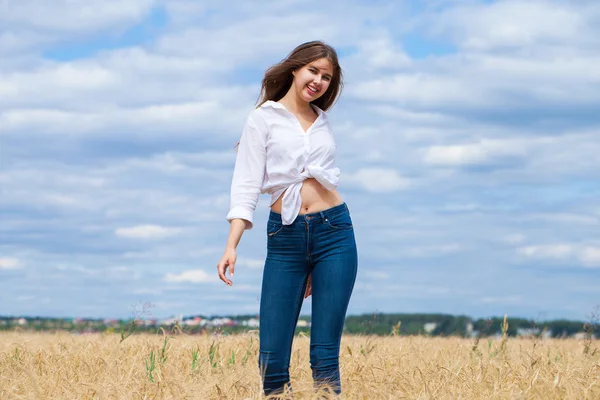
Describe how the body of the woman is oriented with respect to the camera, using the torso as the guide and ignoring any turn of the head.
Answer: toward the camera
